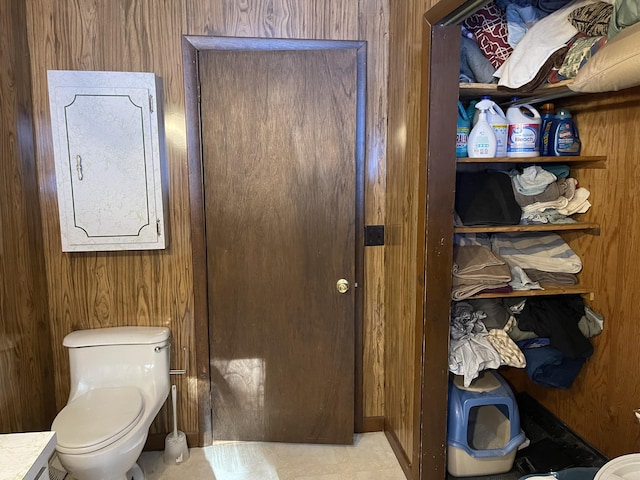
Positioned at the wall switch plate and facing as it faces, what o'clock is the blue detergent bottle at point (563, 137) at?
The blue detergent bottle is roughly at 9 o'clock from the wall switch plate.

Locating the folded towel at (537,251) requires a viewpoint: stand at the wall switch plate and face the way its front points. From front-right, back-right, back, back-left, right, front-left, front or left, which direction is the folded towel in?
left

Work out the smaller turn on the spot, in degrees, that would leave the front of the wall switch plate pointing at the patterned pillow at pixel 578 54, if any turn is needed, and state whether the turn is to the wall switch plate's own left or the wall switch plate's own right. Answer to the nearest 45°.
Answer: approximately 45° to the wall switch plate's own left

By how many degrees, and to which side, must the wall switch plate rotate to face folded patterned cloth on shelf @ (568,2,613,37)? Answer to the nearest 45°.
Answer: approximately 45° to its left

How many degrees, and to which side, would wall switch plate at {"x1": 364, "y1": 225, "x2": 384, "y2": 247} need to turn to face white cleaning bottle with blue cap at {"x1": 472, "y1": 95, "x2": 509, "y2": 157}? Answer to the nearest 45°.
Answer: approximately 90° to its left

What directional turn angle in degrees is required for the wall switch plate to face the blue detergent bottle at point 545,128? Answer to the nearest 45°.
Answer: approximately 90° to its left

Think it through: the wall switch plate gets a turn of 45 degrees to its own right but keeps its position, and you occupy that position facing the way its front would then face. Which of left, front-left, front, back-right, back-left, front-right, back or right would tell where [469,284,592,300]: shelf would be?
back-left

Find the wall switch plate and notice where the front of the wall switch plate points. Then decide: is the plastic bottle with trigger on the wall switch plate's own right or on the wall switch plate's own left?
on the wall switch plate's own left

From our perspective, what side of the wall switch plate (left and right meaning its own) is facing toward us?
front

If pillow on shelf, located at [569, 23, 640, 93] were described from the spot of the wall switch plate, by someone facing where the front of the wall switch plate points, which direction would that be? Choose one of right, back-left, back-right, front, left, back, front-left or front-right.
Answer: front-left
